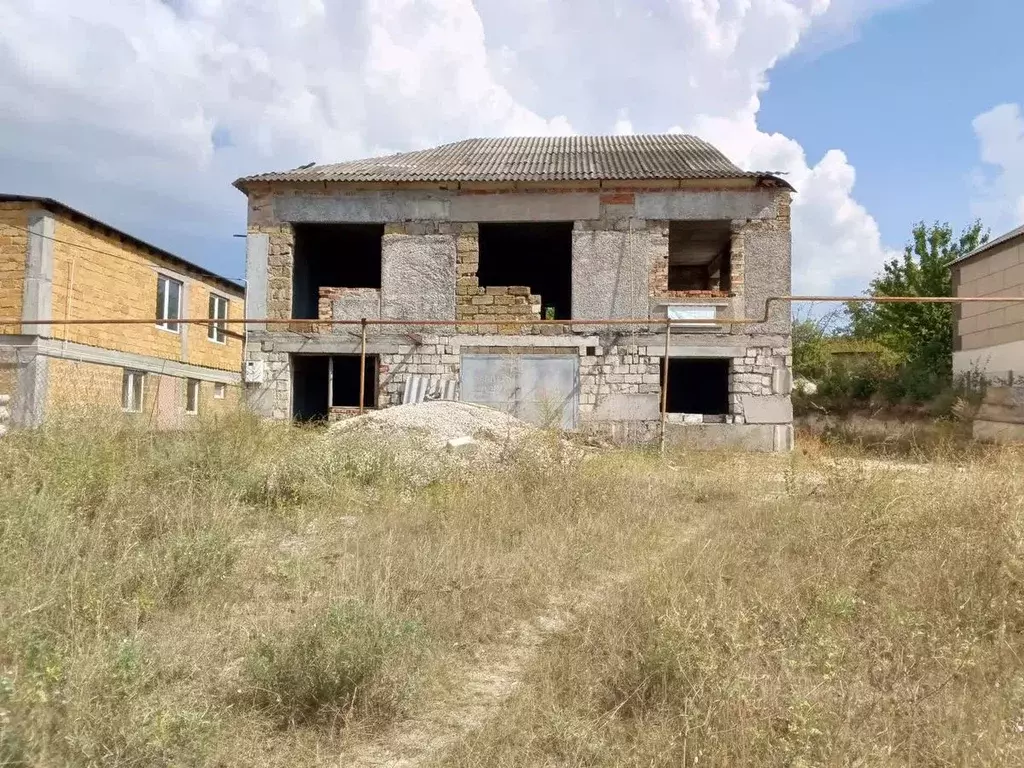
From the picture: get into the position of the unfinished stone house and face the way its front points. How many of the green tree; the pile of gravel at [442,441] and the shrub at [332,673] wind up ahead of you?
2

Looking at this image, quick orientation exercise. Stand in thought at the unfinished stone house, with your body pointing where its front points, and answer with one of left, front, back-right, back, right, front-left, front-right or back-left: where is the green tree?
back-left

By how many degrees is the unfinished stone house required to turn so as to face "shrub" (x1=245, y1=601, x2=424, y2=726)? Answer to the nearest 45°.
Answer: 0° — it already faces it

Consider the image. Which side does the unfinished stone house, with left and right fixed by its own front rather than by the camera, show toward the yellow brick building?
right

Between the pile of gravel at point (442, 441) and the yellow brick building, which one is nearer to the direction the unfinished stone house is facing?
the pile of gravel

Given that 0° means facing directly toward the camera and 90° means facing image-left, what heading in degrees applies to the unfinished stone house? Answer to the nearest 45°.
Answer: approximately 0°
